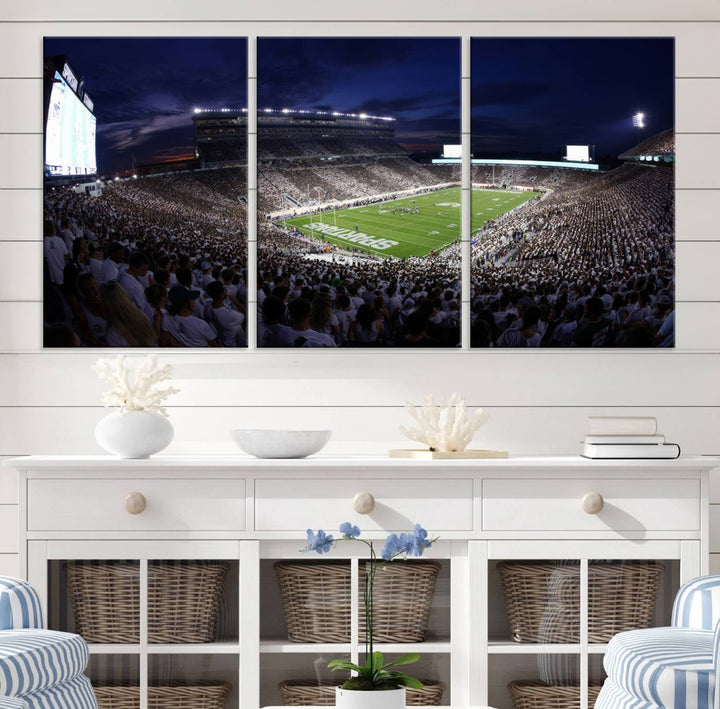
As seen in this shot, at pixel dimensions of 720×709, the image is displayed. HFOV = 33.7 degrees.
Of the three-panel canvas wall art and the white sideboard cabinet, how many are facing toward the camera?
2

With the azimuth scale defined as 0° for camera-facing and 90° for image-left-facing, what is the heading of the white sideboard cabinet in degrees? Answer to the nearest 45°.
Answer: approximately 0°

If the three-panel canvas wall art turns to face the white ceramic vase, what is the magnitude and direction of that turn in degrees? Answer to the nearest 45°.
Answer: approximately 45° to its right

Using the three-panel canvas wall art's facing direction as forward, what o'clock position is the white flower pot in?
The white flower pot is roughly at 12 o'clock from the three-panel canvas wall art.
